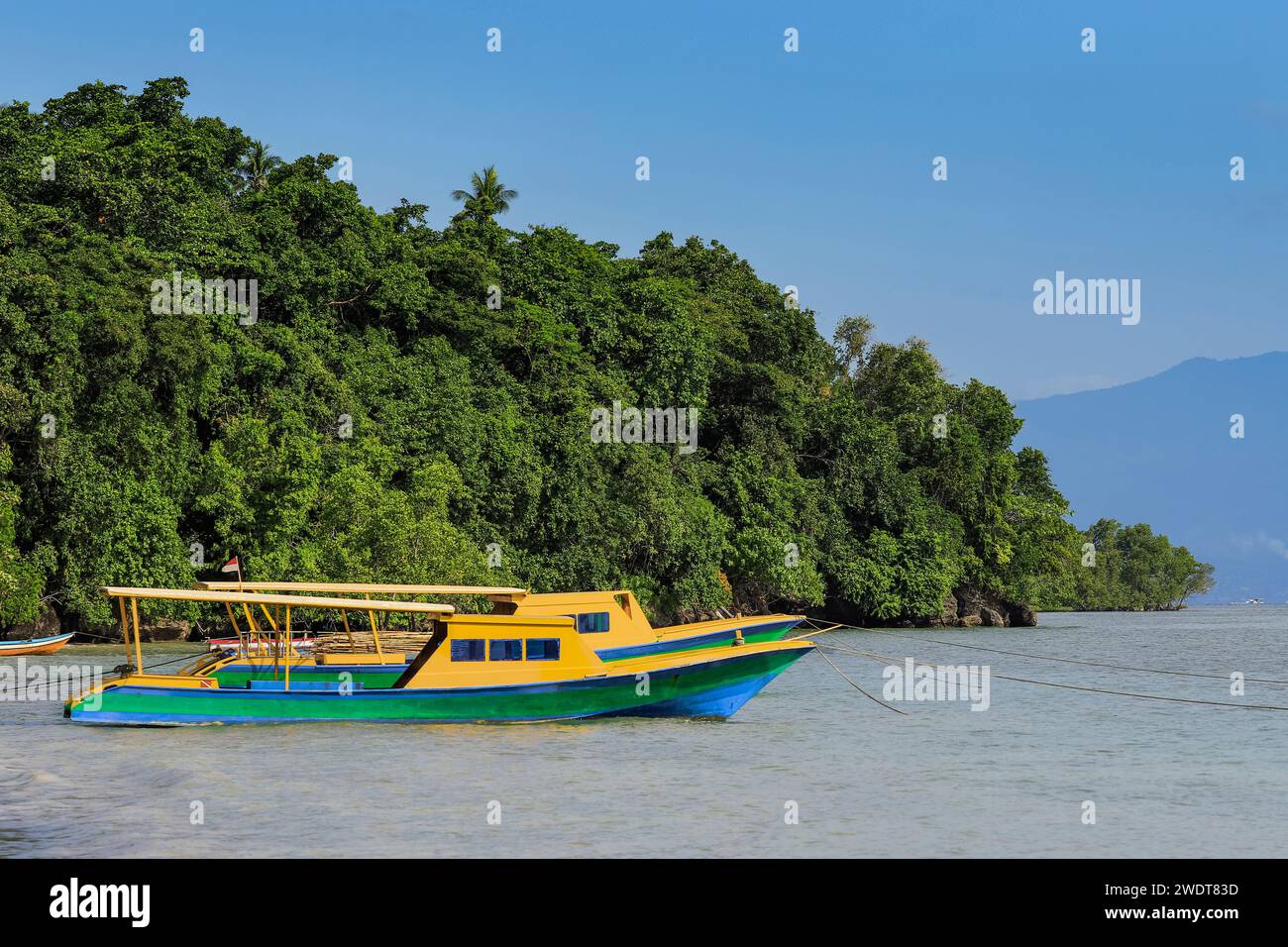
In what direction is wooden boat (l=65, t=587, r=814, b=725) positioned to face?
to the viewer's right

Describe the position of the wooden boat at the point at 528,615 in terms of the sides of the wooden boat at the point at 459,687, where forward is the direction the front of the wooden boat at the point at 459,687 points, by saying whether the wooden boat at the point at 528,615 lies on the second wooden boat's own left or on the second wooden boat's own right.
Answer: on the second wooden boat's own left

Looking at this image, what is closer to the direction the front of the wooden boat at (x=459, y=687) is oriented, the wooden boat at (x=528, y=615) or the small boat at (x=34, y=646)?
the wooden boat

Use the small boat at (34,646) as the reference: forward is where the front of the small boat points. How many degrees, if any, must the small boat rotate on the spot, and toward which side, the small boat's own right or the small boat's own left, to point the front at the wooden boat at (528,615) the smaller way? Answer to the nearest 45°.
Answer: approximately 45° to the small boat's own right

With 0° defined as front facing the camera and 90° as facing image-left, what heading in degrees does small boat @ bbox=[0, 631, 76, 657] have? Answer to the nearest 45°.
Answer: approximately 270°

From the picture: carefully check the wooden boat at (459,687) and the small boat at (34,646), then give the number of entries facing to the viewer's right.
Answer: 2

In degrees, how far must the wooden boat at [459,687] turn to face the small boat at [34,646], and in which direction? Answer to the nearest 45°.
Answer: approximately 135° to its left
